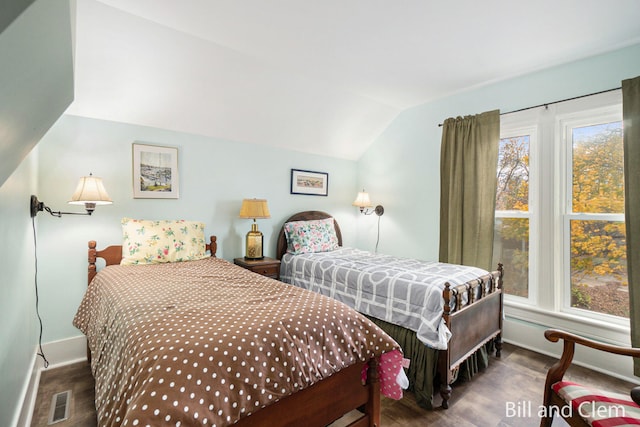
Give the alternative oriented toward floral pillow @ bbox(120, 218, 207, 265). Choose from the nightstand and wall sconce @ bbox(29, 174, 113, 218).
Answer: the wall sconce

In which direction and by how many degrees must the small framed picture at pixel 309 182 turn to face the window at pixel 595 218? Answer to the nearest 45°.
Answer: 0° — it already faces it

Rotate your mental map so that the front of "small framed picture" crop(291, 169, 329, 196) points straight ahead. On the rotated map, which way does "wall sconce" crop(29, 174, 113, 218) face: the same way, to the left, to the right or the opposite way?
to the left

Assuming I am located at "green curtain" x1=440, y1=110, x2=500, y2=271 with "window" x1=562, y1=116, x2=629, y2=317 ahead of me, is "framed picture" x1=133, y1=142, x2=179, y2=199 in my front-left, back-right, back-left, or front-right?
back-right

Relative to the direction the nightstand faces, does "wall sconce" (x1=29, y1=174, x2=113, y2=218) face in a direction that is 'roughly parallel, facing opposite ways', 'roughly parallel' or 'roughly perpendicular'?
roughly perpendicular

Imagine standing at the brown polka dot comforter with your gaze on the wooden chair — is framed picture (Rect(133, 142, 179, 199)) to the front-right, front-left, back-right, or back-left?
back-left

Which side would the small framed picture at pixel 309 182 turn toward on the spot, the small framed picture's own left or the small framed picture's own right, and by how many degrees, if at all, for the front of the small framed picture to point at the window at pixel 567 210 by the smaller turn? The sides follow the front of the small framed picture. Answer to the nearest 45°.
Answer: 0° — it already faces it

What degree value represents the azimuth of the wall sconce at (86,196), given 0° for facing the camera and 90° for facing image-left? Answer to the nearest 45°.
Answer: approximately 270°

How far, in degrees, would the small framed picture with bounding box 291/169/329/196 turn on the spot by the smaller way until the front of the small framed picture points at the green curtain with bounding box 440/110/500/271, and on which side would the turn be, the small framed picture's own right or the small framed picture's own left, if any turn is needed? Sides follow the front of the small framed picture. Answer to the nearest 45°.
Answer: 0° — it already faces it

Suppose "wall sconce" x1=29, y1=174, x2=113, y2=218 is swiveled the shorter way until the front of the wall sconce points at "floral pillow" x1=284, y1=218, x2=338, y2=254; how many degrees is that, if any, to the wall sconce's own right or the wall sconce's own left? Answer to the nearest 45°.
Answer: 0° — it already faces it

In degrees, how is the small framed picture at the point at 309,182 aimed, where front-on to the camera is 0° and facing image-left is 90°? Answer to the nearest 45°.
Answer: approximately 315°
